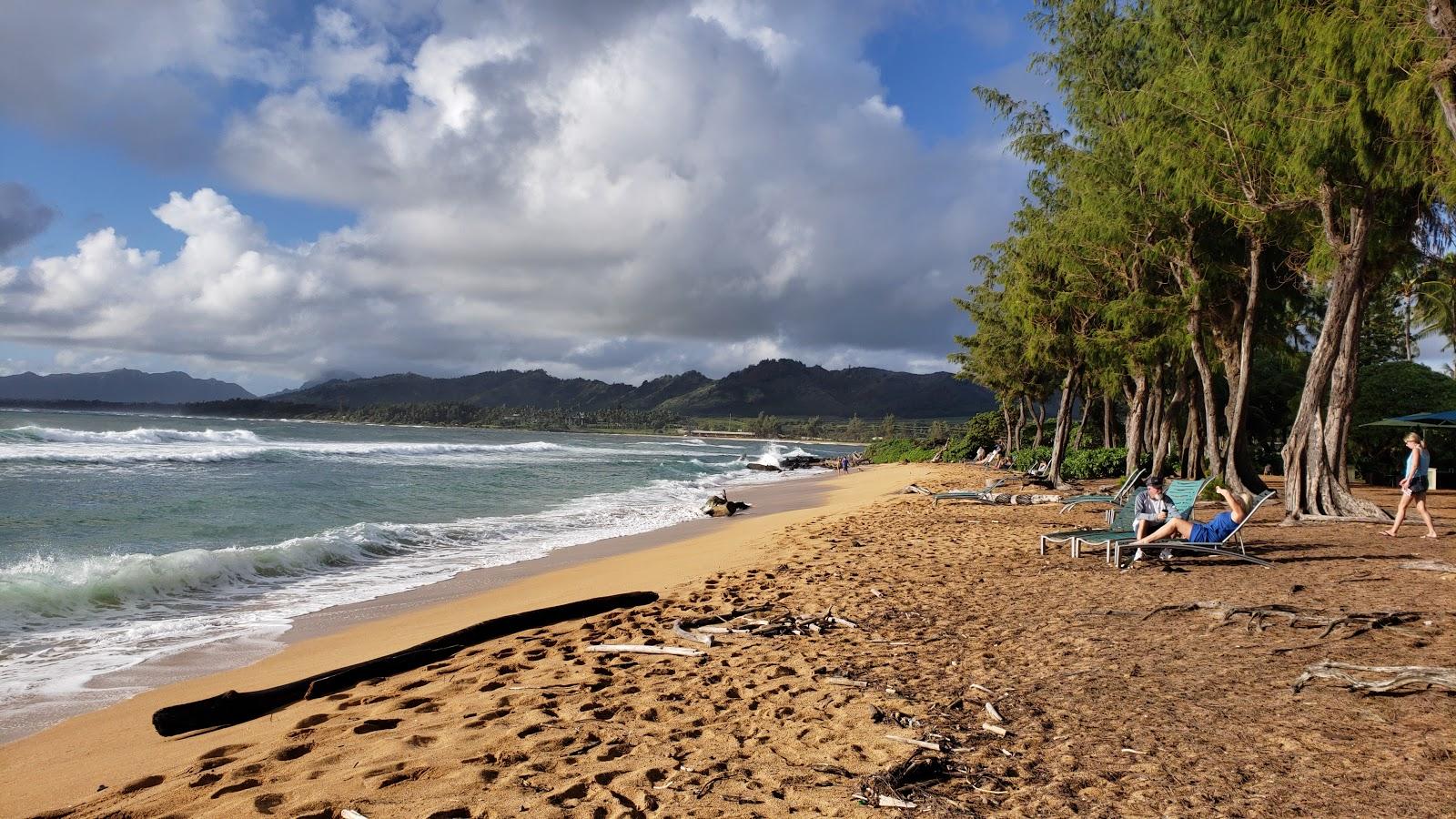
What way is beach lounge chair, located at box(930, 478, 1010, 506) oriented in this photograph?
to the viewer's left

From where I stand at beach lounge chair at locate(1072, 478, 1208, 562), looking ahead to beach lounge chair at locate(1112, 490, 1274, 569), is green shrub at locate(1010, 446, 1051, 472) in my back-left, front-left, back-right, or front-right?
back-left

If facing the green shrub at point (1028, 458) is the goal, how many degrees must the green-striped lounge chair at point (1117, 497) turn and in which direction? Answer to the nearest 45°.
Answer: approximately 90° to its right

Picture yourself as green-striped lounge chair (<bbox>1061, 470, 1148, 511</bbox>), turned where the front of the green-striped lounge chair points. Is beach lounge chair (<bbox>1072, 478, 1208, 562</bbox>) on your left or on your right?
on your left

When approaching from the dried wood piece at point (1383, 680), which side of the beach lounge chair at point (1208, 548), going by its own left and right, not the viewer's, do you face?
left

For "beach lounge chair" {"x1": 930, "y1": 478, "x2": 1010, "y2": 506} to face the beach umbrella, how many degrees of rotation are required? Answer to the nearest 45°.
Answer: approximately 180°

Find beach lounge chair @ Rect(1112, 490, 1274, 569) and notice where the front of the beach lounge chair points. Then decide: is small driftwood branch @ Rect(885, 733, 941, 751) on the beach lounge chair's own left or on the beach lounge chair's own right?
on the beach lounge chair's own left

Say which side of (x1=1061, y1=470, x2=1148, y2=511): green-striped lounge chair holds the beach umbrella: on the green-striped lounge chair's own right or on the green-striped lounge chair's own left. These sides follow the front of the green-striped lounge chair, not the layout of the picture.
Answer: on the green-striped lounge chair's own right

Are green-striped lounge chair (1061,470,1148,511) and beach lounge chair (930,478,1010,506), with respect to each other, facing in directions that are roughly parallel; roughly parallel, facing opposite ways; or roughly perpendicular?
roughly parallel

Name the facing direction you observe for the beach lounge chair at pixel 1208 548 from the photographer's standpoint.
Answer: facing to the left of the viewer

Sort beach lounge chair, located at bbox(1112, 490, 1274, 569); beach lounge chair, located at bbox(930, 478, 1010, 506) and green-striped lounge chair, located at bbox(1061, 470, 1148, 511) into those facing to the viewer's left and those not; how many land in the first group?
3

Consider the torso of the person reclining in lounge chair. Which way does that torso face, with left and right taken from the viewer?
facing to the left of the viewer

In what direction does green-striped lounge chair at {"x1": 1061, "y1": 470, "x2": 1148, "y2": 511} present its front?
to the viewer's left

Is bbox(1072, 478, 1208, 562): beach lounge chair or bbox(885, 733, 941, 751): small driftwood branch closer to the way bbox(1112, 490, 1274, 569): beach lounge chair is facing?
the beach lounge chair

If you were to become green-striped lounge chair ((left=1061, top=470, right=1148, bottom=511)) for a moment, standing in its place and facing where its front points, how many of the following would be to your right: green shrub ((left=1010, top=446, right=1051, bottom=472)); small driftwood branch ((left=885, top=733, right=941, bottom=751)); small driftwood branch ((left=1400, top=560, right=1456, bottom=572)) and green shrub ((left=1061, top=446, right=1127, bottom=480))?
2

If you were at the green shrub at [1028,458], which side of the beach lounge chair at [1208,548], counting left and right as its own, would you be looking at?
right

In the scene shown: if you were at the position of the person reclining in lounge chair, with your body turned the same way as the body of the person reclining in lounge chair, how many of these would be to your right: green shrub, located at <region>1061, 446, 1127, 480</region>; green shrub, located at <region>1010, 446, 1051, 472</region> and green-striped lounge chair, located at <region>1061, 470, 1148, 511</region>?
3
